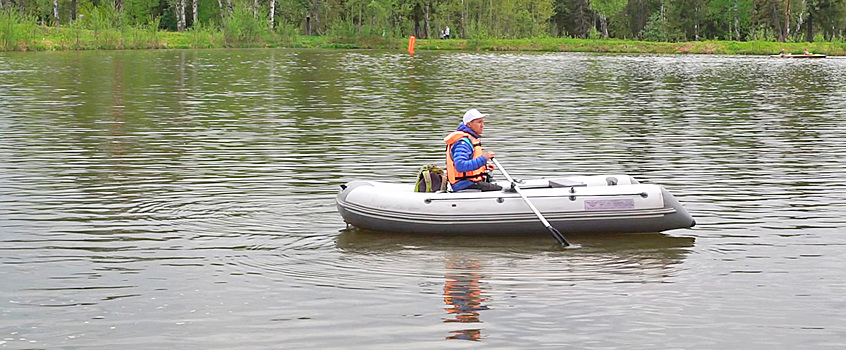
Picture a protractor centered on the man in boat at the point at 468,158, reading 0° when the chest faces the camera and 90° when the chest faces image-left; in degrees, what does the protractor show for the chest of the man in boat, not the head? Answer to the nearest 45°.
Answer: approximately 270°

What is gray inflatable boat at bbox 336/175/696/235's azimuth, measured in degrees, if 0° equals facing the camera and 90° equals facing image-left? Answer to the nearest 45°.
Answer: approximately 90°
